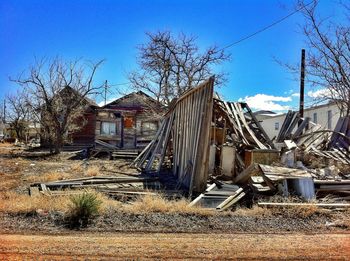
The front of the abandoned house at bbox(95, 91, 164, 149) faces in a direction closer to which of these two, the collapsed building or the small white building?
the collapsed building

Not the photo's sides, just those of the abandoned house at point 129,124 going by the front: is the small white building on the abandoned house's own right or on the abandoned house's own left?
on the abandoned house's own left

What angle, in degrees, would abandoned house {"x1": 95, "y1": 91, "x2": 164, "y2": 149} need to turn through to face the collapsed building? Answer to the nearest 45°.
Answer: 0° — it already faces it

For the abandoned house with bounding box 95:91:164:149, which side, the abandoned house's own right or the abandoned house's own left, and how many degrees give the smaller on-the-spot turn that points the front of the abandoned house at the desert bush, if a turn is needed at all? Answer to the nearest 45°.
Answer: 0° — it already faces it

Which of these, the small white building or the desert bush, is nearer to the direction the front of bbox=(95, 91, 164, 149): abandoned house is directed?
the desert bush

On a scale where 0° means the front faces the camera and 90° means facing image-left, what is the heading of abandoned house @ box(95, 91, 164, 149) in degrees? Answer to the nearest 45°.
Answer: approximately 0°

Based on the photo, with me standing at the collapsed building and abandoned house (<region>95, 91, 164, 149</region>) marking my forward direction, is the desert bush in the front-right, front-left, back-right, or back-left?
back-left

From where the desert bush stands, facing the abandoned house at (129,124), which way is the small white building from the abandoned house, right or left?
right
